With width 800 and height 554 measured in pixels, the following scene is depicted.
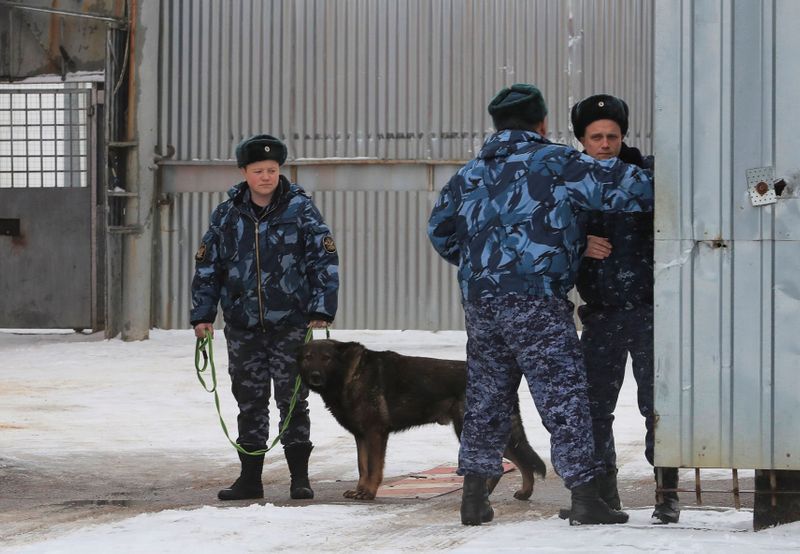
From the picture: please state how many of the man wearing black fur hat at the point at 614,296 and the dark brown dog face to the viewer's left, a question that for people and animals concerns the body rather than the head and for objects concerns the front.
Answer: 1

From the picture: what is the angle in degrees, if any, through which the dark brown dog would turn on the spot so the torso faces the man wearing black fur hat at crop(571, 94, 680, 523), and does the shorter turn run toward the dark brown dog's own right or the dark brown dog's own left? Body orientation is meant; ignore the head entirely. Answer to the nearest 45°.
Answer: approximately 135° to the dark brown dog's own left

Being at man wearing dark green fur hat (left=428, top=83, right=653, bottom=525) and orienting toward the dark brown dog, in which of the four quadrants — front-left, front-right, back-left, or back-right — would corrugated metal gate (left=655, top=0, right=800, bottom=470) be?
back-right

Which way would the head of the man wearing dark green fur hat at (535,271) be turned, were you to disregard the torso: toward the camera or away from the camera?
away from the camera

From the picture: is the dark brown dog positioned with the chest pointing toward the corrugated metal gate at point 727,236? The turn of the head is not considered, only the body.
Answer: no

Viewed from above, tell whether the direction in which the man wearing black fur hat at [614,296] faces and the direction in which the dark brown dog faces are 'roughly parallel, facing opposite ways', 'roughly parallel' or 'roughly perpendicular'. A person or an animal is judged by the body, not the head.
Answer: roughly perpendicular

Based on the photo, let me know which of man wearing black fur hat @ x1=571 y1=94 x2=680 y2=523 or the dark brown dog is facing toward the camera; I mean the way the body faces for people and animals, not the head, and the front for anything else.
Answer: the man wearing black fur hat

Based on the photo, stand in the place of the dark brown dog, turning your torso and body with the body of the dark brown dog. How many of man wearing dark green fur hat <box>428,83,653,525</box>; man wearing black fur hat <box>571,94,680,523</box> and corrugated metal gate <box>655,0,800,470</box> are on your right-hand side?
0

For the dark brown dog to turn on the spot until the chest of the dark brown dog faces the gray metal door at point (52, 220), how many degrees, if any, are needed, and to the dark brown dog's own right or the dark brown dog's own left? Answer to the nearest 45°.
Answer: approximately 45° to the dark brown dog's own right

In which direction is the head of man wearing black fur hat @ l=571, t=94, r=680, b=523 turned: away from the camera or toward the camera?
toward the camera

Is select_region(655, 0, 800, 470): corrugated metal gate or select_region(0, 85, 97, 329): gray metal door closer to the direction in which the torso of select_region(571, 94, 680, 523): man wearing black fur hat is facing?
the corrugated metal gate

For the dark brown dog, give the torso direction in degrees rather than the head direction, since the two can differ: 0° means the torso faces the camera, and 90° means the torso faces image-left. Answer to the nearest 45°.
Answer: approximately 90°

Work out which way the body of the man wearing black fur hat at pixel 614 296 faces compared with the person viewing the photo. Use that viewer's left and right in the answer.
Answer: facing the viewer

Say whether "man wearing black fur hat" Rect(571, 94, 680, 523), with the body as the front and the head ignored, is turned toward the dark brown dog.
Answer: no

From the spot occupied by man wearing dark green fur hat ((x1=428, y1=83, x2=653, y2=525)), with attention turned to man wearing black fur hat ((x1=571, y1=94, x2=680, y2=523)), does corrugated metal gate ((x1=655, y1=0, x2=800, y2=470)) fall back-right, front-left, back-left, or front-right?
front-right

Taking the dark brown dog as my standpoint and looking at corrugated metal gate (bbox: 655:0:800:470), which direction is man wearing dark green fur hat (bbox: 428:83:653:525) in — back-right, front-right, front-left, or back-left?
front-right

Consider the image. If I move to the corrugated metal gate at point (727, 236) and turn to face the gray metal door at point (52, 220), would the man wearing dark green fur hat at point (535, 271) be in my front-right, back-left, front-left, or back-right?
front-left
